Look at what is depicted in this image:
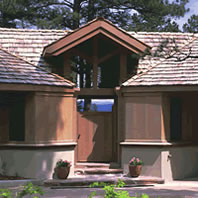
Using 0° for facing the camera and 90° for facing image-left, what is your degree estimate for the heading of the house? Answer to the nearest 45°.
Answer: approximately 0°

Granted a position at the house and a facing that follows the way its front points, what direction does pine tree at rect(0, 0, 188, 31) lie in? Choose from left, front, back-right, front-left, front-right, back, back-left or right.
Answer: back

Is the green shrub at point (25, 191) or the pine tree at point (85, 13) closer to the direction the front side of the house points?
the green shrub

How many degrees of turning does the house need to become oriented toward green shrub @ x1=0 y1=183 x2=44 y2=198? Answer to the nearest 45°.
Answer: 0° — it already faces it
